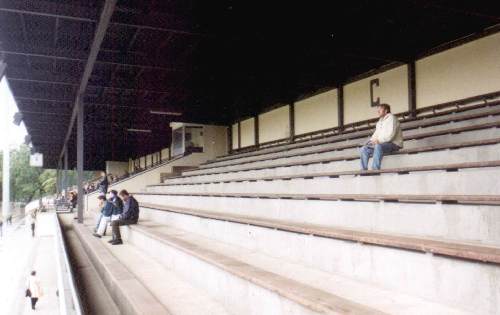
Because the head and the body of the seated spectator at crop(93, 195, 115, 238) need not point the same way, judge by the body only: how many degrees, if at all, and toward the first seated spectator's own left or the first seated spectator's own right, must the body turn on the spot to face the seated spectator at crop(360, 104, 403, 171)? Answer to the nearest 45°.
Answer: approximately 135° to the first seated spectator's own left

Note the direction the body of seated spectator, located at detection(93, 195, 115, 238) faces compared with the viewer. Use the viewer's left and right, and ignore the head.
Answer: facing to the left of the viewer
